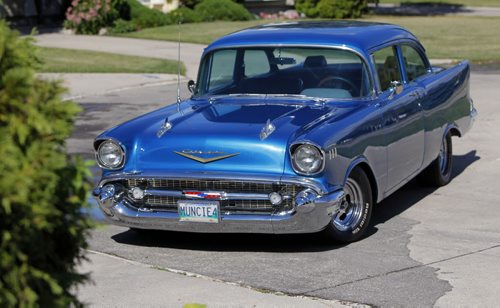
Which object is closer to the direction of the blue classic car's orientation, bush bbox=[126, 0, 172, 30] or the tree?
the tree

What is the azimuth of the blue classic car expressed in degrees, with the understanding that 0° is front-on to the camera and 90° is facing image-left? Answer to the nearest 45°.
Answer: approximately 45°

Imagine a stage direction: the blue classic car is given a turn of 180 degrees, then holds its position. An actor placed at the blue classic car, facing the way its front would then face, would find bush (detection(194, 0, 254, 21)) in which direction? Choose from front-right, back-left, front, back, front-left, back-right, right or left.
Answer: front-left

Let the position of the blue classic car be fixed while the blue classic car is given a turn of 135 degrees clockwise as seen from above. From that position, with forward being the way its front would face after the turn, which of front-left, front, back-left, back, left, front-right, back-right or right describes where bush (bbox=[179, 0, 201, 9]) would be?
front

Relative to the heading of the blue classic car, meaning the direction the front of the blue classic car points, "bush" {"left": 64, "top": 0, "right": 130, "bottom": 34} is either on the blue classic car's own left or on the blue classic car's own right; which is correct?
on the blue classic car's own right

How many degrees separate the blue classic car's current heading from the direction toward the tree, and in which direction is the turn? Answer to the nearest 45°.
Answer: approximately 45° to its left

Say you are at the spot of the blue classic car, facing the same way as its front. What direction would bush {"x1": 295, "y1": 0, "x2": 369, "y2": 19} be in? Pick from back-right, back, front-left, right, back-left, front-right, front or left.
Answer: back-right

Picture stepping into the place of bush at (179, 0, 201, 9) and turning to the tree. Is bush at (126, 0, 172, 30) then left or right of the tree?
right

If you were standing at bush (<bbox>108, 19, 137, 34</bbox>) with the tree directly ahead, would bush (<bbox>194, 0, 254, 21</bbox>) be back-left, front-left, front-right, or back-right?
back-left
